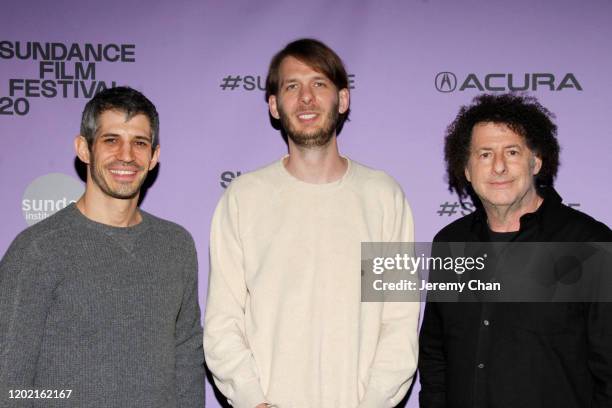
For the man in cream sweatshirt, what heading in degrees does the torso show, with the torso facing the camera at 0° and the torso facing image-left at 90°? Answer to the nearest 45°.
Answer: approximately 0°
